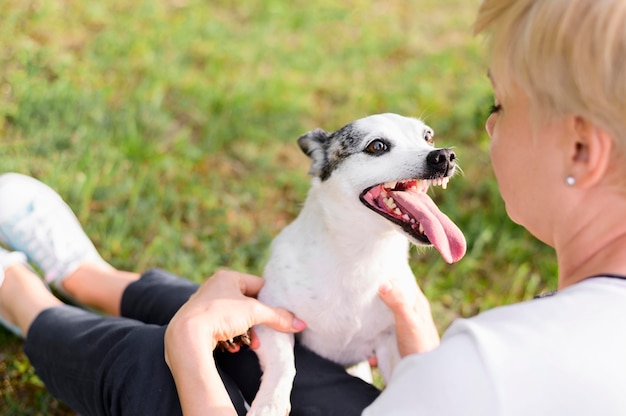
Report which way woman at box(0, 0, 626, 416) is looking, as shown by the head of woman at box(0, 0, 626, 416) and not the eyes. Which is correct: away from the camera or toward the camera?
away from the camera

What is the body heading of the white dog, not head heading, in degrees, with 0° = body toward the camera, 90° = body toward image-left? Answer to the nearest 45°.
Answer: approximately 315°

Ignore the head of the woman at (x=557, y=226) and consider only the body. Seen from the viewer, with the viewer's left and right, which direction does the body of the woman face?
facing away from the viewer and to the left of the viewer

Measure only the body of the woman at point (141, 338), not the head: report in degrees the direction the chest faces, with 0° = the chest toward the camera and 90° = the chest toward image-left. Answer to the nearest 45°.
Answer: approximately 135°
